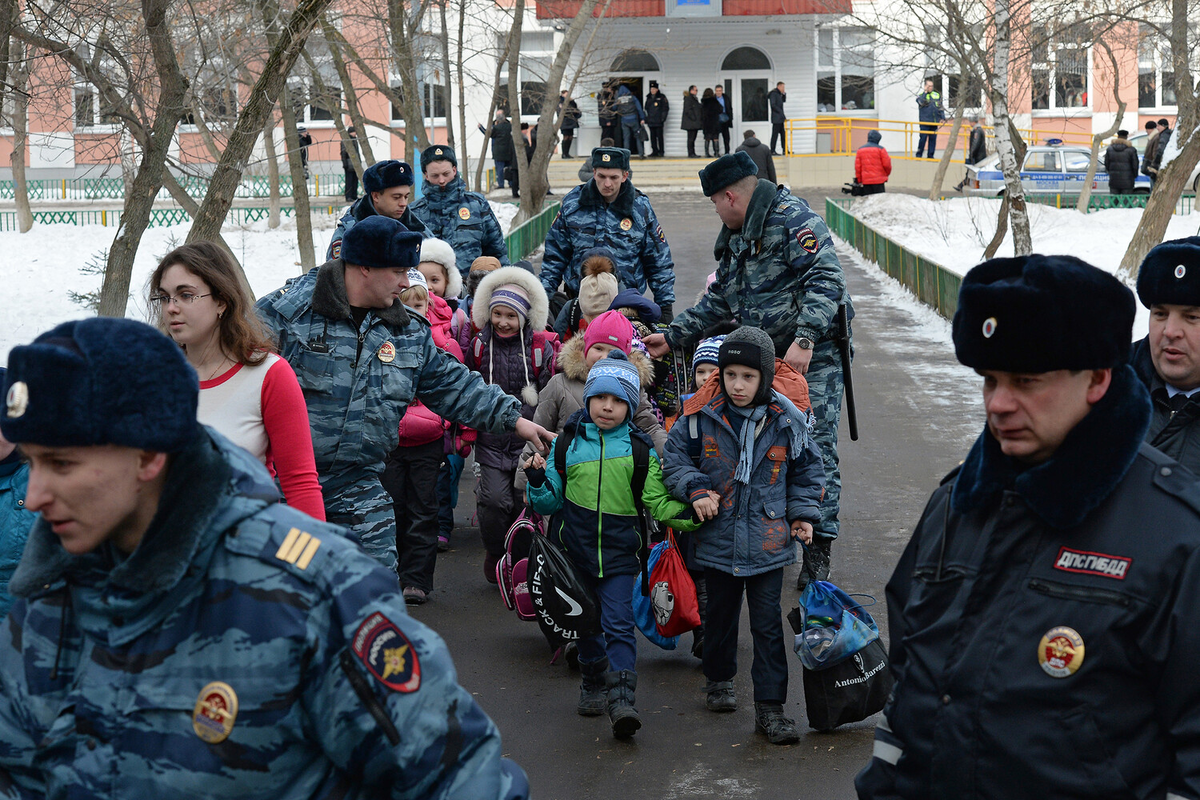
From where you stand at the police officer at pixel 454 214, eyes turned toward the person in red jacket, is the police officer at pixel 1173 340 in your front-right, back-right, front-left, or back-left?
back-right

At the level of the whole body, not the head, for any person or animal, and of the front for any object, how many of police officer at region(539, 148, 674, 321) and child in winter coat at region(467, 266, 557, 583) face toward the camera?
2

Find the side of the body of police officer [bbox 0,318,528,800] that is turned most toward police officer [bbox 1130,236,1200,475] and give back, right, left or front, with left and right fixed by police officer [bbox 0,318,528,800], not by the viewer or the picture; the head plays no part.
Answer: back

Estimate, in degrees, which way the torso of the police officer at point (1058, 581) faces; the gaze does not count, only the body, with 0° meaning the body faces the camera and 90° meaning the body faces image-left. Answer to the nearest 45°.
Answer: approximately 45°
